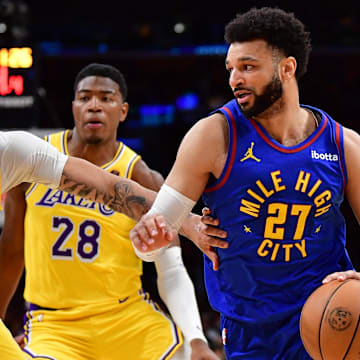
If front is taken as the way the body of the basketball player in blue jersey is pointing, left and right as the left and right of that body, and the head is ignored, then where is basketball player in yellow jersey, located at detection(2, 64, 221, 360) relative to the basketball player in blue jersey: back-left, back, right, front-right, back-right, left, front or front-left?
back-right

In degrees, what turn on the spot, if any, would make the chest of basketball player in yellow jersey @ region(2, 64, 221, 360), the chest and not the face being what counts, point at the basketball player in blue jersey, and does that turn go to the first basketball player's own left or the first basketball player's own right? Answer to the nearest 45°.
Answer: approximately 45° to the first basketball player's own left

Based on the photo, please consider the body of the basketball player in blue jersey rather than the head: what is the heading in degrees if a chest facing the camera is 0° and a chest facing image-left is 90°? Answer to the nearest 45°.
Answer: approximately 0°

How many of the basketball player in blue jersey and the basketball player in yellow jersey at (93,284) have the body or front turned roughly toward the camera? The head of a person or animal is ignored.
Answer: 2

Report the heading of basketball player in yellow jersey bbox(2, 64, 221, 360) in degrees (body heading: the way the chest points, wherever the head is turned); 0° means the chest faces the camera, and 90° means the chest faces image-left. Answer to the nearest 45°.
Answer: approximately 0°
